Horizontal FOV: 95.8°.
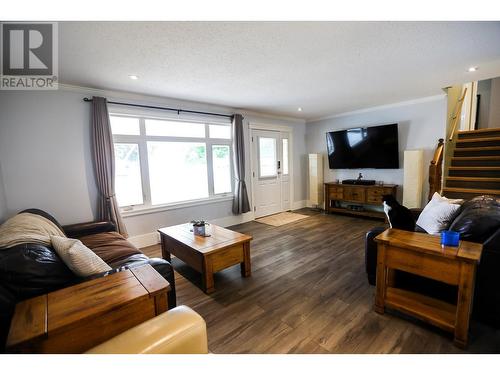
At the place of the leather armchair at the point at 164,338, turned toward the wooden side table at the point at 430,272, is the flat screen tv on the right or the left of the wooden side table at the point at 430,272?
left

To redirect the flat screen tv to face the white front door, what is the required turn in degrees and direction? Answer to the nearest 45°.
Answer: approximately 45° to its right

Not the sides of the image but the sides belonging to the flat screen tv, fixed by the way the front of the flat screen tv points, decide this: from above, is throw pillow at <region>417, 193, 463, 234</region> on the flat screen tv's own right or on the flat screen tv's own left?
on the flat screen tv's own left

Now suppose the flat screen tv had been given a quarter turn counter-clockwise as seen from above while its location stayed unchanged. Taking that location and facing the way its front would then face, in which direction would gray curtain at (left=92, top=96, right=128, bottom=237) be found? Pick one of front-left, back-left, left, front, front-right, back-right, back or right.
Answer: right

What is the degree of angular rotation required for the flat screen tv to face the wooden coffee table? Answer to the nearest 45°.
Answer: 0° — it already faces it

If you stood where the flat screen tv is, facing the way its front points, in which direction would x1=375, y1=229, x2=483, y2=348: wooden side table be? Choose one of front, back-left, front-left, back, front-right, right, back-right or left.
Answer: front-left

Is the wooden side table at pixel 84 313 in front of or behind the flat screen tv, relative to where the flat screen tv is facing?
in front

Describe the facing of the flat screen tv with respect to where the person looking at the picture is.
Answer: facing the viewer and to the left of the viewer

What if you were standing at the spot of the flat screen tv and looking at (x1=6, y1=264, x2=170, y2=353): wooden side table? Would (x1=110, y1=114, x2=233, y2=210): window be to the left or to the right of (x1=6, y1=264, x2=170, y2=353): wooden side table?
right

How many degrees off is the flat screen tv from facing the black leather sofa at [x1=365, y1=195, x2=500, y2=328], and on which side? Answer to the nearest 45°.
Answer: approximately 45° to its left
